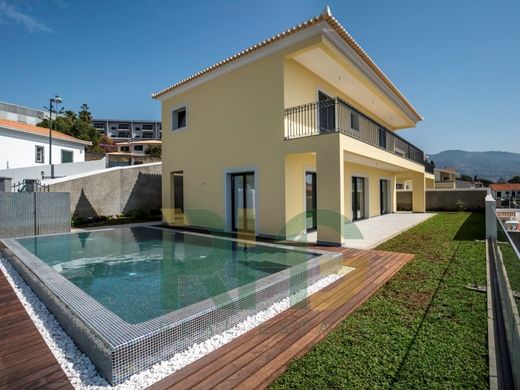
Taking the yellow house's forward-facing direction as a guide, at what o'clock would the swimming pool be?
The swimming pool is roughly at 2 o'clock from the yellow house.

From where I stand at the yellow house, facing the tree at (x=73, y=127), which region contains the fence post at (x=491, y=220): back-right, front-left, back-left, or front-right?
back-right

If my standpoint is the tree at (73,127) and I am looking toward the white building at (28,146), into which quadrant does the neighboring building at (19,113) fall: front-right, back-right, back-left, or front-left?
back-right

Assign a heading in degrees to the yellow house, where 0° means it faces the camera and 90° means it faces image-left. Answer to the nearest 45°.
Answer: approximately 315°

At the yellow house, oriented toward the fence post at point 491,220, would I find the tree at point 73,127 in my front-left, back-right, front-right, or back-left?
back-left

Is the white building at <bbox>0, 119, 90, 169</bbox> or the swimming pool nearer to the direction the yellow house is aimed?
the swimming pool

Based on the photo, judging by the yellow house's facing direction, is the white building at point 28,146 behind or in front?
behind

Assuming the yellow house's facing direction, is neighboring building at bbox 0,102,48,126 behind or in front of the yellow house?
behind
